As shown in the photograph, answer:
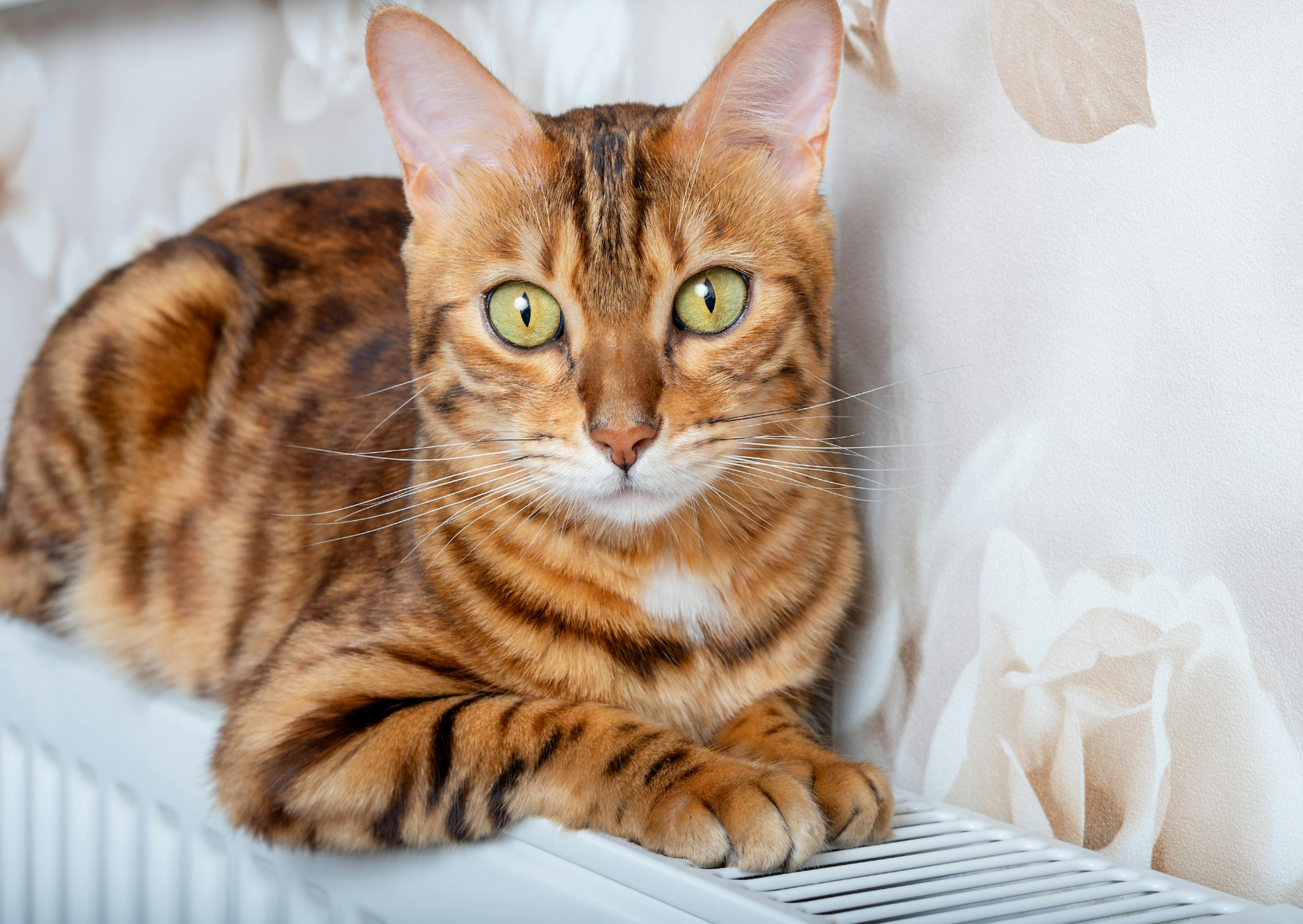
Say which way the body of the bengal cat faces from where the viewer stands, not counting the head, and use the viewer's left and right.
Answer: facing the viewer and to the right of the viewer

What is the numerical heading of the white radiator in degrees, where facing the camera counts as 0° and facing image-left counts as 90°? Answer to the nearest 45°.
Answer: approximately 45°
